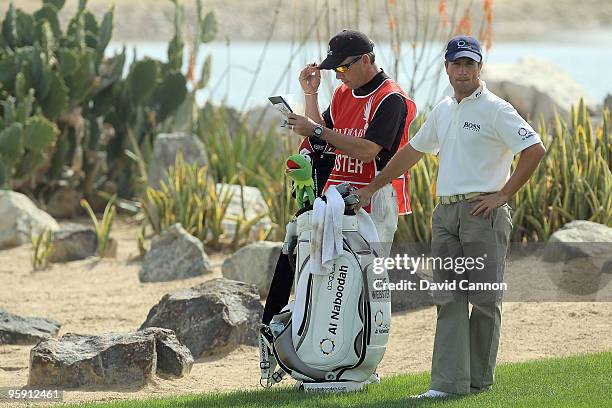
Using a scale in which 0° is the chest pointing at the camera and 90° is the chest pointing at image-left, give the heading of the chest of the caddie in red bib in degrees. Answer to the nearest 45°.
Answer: approximately 45°

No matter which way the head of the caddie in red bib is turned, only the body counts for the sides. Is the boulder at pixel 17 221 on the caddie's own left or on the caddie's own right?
on the caddie's own right

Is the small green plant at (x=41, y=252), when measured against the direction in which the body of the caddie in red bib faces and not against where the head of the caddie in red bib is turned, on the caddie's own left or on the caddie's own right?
on the caddie's own right

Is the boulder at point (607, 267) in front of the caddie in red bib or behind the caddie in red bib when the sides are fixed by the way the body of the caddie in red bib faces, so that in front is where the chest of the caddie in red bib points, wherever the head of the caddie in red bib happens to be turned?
behind
